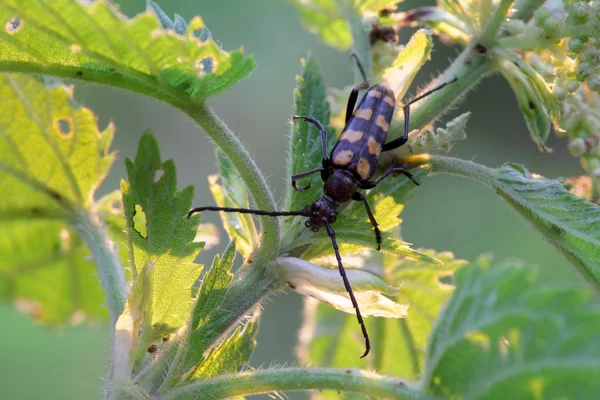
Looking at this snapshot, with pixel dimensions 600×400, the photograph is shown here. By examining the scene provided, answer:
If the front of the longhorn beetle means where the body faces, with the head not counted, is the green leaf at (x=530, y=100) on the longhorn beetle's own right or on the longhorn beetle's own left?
on the longhorn beetle's own left

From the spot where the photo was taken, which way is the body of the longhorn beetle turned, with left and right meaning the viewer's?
facing the viewer and to the left of the viewer

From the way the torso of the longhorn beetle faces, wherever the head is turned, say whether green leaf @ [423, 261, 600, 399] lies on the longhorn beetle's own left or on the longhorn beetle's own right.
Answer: on the longhorn beetle's own left

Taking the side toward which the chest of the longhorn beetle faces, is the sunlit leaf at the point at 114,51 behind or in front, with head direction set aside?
in front

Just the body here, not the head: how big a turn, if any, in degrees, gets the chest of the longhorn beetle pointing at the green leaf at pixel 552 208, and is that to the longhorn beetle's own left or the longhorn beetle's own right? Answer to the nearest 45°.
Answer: approximately 90° to the longhorn beetle's own left

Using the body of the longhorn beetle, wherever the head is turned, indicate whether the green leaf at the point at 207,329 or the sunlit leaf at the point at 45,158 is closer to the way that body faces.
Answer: the green leaf

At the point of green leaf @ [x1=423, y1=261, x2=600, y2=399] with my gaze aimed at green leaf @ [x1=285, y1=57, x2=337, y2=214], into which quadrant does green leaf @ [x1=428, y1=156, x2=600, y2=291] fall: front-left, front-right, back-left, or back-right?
front-right

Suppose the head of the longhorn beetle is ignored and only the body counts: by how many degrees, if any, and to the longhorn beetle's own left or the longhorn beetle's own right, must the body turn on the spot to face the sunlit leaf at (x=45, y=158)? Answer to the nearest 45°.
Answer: approximately 45° to the longhorn beetle's own right

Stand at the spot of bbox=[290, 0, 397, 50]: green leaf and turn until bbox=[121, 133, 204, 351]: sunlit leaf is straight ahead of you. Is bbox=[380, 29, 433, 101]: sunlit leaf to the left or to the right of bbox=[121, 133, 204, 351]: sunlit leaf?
left
